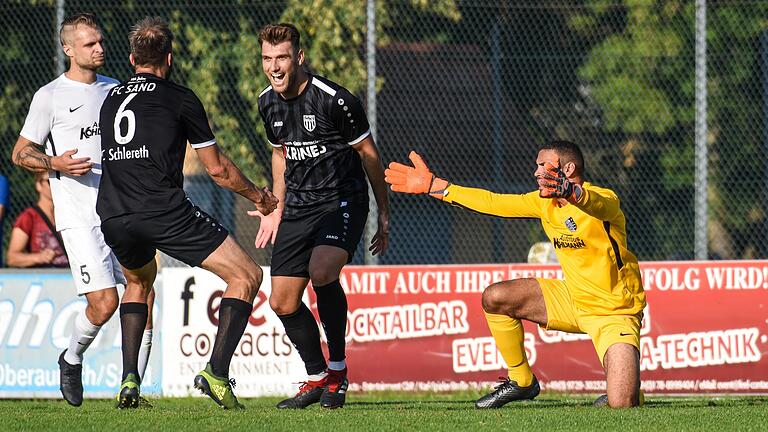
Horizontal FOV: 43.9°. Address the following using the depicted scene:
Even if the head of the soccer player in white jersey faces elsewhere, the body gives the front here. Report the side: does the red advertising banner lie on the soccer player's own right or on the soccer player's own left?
on the soccer player's own left

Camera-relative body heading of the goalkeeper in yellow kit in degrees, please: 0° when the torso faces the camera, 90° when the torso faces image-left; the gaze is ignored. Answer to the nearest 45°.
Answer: approximately 45°

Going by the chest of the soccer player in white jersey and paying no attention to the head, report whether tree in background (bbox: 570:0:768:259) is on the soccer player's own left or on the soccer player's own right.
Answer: on the soccer player's own left

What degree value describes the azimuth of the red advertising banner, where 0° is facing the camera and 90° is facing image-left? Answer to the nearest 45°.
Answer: approximately 0°

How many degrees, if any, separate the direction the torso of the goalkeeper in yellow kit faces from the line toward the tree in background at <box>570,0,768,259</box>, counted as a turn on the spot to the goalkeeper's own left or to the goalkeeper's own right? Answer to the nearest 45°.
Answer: approximately 135° to the goalkeeper's own right

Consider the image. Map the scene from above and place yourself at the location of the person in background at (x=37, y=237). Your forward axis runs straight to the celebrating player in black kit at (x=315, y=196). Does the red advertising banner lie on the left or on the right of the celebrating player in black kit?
left

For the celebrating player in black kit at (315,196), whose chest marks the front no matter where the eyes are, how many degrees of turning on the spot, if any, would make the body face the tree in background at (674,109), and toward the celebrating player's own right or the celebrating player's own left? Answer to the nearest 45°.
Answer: approximately 180°

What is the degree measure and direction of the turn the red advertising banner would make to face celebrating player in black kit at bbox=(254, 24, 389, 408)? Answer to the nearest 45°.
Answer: approximately 45° to its right

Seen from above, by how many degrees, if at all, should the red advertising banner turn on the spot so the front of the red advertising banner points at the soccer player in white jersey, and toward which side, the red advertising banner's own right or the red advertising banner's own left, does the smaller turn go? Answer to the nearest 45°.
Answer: approximately 45° to the red advertising banner's own right
